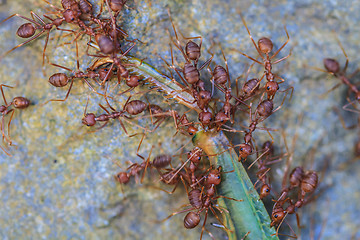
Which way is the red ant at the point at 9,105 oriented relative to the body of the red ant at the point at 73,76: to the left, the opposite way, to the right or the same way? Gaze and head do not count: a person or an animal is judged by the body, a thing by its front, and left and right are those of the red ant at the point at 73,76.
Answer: the opposite way

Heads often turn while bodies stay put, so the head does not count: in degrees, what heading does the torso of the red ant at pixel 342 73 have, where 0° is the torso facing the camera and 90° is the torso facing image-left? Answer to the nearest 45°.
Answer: approximately 315°

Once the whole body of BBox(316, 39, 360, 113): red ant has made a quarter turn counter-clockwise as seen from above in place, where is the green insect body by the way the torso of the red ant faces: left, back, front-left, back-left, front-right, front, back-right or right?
back

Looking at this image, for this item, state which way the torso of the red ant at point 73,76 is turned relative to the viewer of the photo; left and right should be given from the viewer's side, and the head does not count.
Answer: facing to the right of the viewer

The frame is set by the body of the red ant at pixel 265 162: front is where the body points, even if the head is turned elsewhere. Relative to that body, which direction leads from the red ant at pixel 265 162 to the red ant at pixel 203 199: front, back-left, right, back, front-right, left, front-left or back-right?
front-right

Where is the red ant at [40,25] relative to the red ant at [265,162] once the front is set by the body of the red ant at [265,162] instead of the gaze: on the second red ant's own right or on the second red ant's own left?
on the second red ant's own right

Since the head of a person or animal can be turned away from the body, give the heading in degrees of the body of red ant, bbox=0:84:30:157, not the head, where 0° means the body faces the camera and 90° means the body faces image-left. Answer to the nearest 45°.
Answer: approximately 90°

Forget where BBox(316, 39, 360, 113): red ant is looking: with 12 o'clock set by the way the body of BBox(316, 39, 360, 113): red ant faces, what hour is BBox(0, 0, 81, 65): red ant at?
BBox(0, 0, 81, 65): red ant is roughly at 4 o'clock from BBox(316, 39, 360, 113): red ant.

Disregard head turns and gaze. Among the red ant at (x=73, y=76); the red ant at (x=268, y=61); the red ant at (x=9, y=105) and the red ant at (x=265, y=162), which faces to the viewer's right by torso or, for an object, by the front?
the red ant at (x=73, y=76)

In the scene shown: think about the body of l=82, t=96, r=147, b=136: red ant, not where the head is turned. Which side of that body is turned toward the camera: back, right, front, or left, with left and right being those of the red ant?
left
